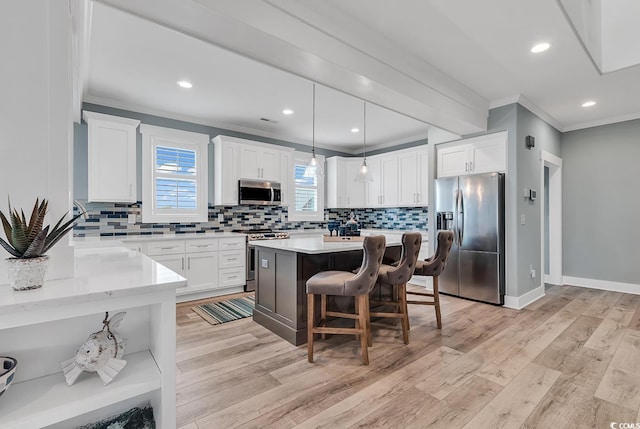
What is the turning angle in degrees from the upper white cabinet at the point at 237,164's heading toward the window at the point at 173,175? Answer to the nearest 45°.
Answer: approximately 135° to its right

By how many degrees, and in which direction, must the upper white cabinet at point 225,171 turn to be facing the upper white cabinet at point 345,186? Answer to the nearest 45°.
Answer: approximately 45° to its left

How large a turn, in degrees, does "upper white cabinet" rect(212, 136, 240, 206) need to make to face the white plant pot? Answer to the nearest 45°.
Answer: approximately 45° to its right

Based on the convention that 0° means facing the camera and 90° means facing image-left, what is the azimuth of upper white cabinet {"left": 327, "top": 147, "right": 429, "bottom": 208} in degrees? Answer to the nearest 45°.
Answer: approximately 45°

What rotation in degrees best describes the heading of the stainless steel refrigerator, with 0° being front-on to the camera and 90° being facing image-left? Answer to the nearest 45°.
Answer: approximately 45°
